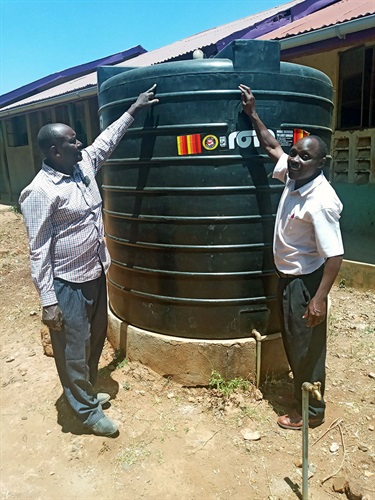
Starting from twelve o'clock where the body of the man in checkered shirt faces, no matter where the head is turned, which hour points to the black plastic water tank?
The black plastic water tank is roughly at 10 o'clock from the man in checkered shirt.

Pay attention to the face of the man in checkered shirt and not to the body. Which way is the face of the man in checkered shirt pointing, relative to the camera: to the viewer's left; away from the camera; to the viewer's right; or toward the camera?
to the viewer's right

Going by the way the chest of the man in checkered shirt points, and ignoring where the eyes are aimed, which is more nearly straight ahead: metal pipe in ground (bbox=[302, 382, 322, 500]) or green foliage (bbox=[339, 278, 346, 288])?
the metal pipe in ground

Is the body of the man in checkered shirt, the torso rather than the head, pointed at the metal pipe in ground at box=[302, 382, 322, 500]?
yes

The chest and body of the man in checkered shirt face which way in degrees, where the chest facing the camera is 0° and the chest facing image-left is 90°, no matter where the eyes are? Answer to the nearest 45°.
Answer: approximately 315°

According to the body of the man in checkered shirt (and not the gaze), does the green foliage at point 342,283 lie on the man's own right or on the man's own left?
on the man's own left

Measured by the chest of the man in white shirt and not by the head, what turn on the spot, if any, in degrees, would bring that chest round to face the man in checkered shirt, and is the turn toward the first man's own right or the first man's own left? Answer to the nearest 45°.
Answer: approximately 45° to the first man's own right

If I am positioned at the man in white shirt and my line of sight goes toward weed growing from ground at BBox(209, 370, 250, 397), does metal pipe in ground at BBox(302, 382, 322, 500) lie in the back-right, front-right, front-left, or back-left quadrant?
back-left

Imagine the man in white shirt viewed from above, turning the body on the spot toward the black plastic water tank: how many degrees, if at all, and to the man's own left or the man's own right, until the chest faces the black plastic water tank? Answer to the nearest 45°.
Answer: approximately 90° to the man's own right
